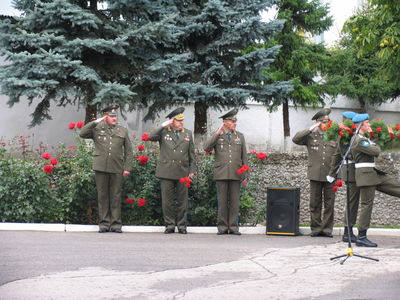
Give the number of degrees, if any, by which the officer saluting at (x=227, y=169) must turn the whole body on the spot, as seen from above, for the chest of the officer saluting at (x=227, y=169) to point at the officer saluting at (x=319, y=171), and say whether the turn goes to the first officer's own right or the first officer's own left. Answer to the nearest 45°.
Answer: approximately 90° to the first officer's own left

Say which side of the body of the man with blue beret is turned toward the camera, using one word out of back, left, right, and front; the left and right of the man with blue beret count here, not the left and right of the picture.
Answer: right

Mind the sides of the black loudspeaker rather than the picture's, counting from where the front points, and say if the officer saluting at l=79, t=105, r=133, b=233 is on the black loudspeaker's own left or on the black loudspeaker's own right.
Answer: on the black loudspeaker's own right

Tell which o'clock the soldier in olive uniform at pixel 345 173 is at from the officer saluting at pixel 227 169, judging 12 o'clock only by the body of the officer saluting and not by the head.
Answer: The soldier in olive uniform is roughly at 10 o'clock from the officer saluting.

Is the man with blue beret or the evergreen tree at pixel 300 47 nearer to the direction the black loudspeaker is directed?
the man with blue beret

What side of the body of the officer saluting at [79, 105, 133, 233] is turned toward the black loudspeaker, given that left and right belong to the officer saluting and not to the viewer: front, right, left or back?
left

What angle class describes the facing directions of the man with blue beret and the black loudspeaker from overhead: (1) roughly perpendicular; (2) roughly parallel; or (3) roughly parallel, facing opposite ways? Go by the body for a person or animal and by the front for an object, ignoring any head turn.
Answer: roughly perpendicular

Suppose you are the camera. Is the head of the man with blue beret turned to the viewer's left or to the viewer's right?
to the viewer's right

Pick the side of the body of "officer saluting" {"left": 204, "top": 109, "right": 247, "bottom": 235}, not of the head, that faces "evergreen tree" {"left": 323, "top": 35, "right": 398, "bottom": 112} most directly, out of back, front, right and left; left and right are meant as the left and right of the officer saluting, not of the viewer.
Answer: back

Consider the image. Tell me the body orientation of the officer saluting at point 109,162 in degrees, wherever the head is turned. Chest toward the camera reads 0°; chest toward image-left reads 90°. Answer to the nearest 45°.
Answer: approximately 0°
